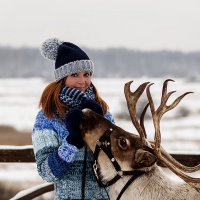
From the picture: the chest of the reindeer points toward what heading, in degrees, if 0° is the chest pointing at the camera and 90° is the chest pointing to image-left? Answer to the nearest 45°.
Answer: approximately 90°

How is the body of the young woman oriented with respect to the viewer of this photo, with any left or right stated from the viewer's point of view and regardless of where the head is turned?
facing the viewer and to the right of the viewer

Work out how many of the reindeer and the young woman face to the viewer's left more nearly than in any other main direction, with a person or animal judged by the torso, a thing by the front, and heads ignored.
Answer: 1
